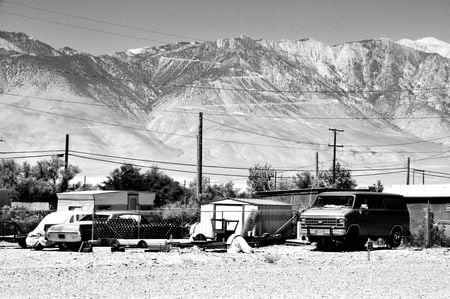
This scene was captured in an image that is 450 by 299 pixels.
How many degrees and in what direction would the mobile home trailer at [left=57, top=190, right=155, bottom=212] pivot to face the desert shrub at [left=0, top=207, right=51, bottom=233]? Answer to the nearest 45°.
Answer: approximately 135° to its right

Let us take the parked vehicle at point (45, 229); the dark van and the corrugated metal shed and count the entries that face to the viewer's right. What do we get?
0

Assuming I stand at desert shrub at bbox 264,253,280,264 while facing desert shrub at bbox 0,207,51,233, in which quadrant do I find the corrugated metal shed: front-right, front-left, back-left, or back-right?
front-right

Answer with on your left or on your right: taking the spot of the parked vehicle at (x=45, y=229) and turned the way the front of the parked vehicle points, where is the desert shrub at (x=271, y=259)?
on your left

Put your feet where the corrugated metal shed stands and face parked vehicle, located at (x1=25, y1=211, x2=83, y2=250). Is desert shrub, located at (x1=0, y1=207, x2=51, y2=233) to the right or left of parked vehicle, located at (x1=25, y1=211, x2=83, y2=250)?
right

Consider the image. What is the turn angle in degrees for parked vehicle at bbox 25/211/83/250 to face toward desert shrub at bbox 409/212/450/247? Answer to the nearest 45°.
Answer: approximately 45° to its right

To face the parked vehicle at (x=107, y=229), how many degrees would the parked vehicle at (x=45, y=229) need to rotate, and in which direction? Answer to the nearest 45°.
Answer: approximately 135° to its left

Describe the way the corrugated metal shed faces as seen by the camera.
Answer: facing the viewer and to the left of the viewer

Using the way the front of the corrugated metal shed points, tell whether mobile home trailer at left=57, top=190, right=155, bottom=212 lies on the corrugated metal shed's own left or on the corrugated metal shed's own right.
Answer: on the corrugated metal shed's own right

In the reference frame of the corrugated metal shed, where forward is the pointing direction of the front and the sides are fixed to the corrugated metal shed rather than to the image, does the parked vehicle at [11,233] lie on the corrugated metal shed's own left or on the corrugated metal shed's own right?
on the corrugated metal shed's own right

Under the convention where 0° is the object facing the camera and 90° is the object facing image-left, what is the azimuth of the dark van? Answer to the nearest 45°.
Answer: approximately 45°

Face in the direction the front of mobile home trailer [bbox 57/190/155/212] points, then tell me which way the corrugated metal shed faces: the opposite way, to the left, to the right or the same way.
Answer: to the right

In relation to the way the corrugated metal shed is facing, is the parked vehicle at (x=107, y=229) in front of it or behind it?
in front

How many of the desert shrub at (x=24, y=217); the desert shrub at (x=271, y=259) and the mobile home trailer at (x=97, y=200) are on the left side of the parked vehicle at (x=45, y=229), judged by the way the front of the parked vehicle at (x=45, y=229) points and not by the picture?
1
